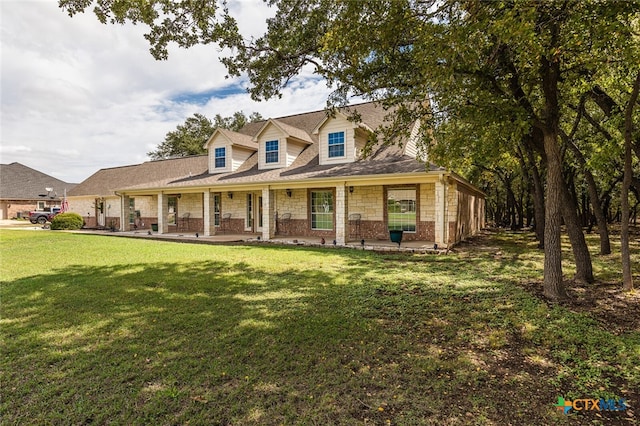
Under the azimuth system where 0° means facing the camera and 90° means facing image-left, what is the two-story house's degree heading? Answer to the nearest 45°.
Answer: approximately 45°

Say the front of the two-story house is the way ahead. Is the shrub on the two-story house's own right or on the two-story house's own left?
on the two-story house's own right

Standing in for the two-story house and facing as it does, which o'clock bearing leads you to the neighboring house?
The neighboring house is roughly at 3 o'clock from the two-story house.

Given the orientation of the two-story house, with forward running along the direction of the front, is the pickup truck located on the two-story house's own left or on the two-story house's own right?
on the two-story house's own right
